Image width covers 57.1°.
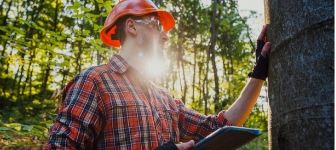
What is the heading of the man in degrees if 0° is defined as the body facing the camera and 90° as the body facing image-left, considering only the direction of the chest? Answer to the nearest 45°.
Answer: approximately 315°

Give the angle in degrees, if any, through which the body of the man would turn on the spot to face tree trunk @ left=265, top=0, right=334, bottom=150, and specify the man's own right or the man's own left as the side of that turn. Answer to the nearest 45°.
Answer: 0° — they already face it

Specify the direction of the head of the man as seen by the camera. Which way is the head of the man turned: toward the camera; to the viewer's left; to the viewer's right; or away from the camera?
to the viewer's right
